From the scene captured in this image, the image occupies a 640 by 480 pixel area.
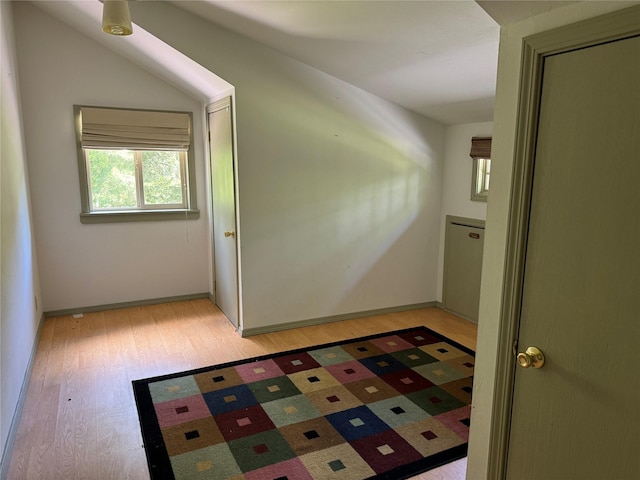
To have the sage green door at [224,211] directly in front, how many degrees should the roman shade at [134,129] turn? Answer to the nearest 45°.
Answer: approximately 45° to its left

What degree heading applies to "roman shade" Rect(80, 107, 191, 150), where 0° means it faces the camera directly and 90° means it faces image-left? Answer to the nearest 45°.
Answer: approximately 0°

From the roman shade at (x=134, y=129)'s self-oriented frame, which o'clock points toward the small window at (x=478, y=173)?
The small window is roughly at 10 o'clock from the roman shade.

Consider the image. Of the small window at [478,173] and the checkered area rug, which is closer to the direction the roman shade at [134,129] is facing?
the checkered area rug

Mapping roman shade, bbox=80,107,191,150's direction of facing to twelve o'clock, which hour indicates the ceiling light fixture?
The ceiling light fixture is roughly at 12 o'clock from the roman shade.

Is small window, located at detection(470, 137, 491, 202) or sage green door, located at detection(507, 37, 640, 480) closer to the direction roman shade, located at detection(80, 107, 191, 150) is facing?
the sage green door
